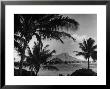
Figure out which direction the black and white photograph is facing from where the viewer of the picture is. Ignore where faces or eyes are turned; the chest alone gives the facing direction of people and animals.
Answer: facing the viewer
